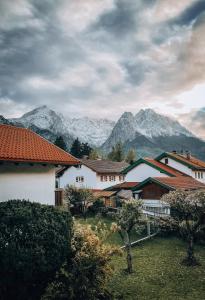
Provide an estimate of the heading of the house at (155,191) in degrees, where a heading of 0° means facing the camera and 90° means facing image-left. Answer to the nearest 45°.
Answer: approximately 45°

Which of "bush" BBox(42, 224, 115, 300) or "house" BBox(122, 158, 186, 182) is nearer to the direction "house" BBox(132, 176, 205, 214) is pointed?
the bush

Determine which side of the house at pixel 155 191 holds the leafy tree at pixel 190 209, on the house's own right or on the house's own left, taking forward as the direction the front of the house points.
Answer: on the house's own left

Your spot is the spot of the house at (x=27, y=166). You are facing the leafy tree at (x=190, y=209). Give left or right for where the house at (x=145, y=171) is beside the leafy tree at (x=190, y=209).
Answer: left

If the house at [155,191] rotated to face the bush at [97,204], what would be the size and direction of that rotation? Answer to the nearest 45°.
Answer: approximately 90° to its right

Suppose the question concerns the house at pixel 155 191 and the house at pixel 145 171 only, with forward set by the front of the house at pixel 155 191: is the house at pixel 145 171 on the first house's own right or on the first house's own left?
on the first house's own right

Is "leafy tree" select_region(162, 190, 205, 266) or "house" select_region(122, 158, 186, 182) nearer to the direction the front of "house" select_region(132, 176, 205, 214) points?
the leafy tree

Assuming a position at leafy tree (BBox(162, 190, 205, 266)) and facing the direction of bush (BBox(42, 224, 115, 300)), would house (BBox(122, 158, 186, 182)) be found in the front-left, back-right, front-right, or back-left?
back-right
